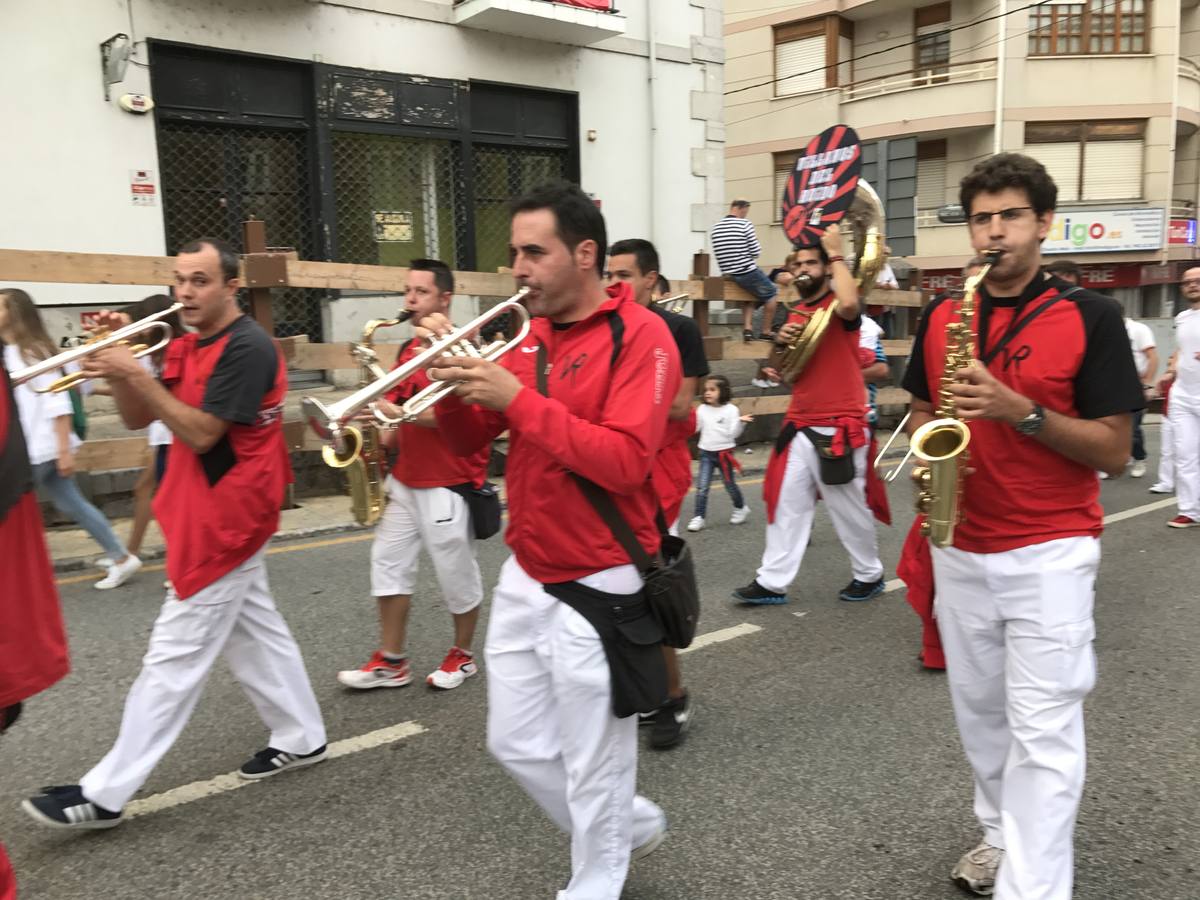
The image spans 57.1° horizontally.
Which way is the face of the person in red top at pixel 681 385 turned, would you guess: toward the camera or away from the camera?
toward the camera

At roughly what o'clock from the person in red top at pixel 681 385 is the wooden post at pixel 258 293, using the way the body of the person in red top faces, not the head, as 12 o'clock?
The wooden post is roughly at 3 o'clock from the person in red top.

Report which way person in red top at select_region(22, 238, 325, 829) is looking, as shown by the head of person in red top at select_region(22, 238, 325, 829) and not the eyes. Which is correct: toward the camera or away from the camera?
toward the camera

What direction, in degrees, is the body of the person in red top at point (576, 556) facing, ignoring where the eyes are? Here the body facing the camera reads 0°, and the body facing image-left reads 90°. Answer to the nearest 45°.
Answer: approximately 45°

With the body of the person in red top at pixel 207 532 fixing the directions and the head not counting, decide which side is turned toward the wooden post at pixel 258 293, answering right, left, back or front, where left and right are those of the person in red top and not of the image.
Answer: right

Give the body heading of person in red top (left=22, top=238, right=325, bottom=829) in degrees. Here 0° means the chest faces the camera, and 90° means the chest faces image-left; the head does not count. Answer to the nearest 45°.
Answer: approximately 90°

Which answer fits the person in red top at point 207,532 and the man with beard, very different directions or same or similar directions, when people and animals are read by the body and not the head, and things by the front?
same or similar directions

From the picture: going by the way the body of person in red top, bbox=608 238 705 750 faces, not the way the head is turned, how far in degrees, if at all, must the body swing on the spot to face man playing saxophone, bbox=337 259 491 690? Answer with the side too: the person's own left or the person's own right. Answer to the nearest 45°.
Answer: approximately 45° to the person's own right

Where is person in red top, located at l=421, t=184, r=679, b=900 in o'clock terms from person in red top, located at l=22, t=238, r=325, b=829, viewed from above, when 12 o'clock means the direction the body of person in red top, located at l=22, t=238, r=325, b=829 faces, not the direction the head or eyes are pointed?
person in red top, located at l=421, t=184, r=679, b=900 is roughly at 8 o'clock from person in red top, located at l=22, t=238, r=325, b=829.

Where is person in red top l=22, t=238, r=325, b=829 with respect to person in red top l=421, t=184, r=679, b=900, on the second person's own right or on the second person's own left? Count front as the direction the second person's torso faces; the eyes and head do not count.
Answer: on the second person's own right

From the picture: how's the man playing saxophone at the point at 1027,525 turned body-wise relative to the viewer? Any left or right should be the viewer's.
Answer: facing the viewer and to the left of the viewer
